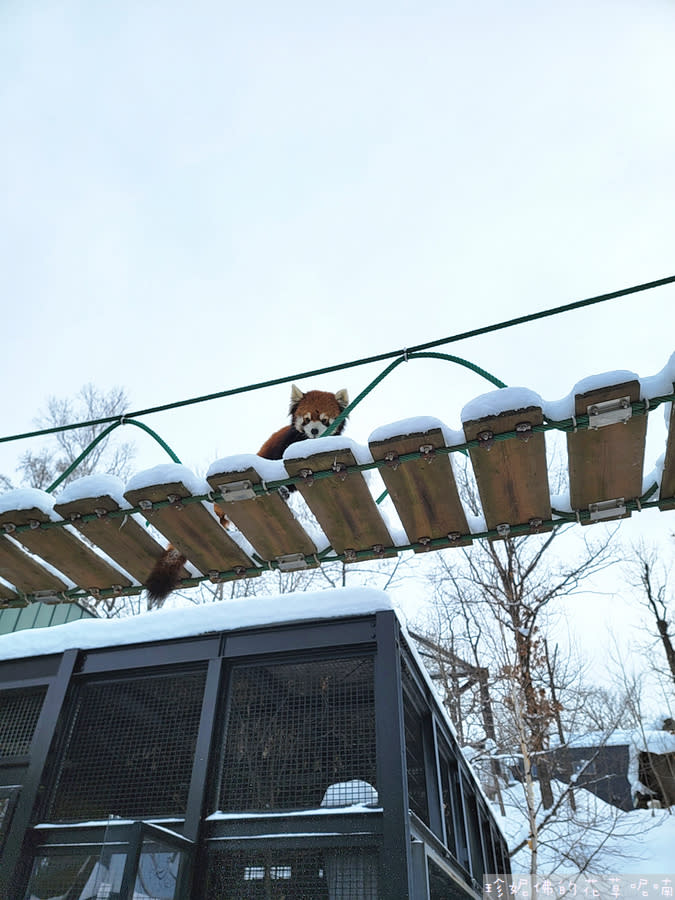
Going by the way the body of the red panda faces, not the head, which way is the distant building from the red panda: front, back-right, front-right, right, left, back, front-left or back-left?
left

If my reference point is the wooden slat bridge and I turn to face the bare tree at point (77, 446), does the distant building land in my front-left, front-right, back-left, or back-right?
front-right

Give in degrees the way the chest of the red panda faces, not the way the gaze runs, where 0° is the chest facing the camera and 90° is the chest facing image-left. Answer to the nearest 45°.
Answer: approximately 315°

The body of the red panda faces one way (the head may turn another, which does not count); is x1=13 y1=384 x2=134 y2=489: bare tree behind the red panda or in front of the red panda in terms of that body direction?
behind
